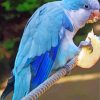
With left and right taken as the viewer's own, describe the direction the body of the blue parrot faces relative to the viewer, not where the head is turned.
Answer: facing to the right of the viewer
